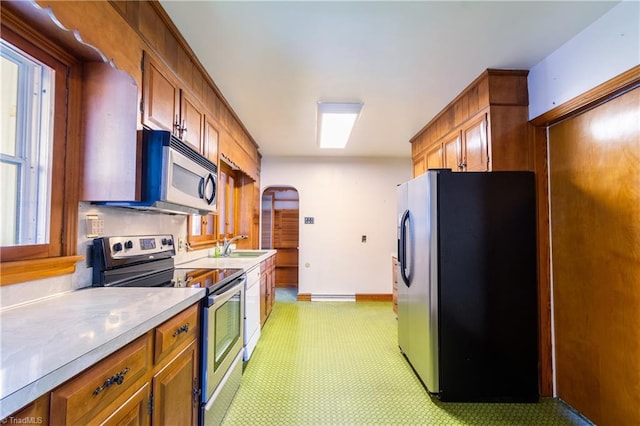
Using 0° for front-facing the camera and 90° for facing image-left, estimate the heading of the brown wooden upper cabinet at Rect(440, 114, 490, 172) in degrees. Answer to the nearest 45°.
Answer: approximately 45°

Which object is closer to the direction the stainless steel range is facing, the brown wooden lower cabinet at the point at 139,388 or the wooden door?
the wooden door

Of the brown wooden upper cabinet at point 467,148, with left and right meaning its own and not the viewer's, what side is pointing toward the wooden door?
left

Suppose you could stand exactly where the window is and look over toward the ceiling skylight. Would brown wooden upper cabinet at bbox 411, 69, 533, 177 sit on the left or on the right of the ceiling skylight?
right

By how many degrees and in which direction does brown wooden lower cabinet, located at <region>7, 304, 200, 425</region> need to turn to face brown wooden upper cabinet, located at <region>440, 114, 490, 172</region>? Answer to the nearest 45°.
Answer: approximately 45° to its left

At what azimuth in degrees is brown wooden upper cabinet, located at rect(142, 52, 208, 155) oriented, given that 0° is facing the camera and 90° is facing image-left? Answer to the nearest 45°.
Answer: approximately 315°

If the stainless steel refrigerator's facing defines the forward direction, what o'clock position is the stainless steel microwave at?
The stainless steel microwave is roughly at 12 o'clock from the stainless steel refrigerator.
